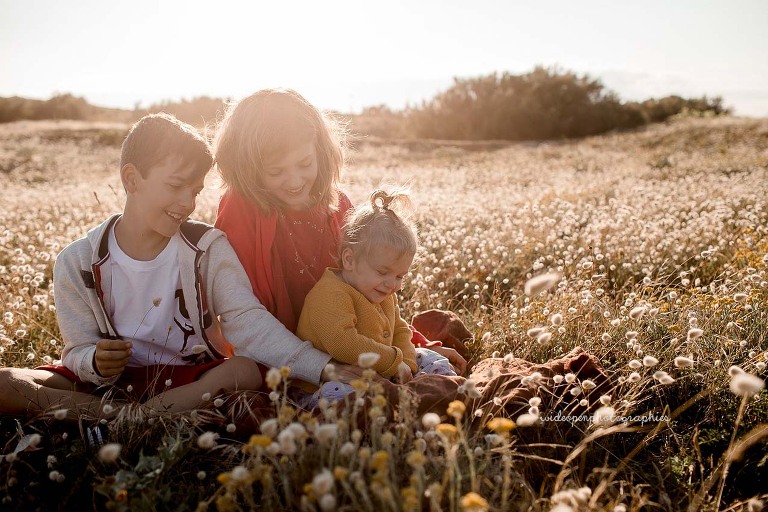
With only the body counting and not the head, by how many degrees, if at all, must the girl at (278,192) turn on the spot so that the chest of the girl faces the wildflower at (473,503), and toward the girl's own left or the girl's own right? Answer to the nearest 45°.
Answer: approximately 45° to the girl's own right

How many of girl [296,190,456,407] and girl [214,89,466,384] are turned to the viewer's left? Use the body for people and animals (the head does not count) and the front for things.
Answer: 0

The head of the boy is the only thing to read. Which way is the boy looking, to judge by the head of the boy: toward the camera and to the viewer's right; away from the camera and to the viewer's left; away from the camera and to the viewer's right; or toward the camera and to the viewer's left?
toward the camera and to the viewer's right

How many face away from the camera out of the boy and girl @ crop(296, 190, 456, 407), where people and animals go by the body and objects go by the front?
0

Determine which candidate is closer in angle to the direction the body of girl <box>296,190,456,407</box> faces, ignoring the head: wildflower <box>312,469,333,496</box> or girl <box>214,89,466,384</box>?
the wildflower

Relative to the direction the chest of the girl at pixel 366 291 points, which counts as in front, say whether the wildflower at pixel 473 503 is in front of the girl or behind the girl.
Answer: in front

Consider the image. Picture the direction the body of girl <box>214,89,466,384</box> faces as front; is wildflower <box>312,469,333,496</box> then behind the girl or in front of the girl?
in front

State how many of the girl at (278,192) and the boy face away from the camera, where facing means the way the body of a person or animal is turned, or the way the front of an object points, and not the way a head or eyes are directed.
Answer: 0

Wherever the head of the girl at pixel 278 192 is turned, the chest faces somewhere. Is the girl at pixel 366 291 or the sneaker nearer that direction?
the girl

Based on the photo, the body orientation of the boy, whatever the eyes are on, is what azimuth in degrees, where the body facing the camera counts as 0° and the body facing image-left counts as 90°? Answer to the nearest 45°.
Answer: approximately 0°

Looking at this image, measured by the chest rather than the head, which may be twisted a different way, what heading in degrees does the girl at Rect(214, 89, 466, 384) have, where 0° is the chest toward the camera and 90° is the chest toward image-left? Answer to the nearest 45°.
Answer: approximately 315°
